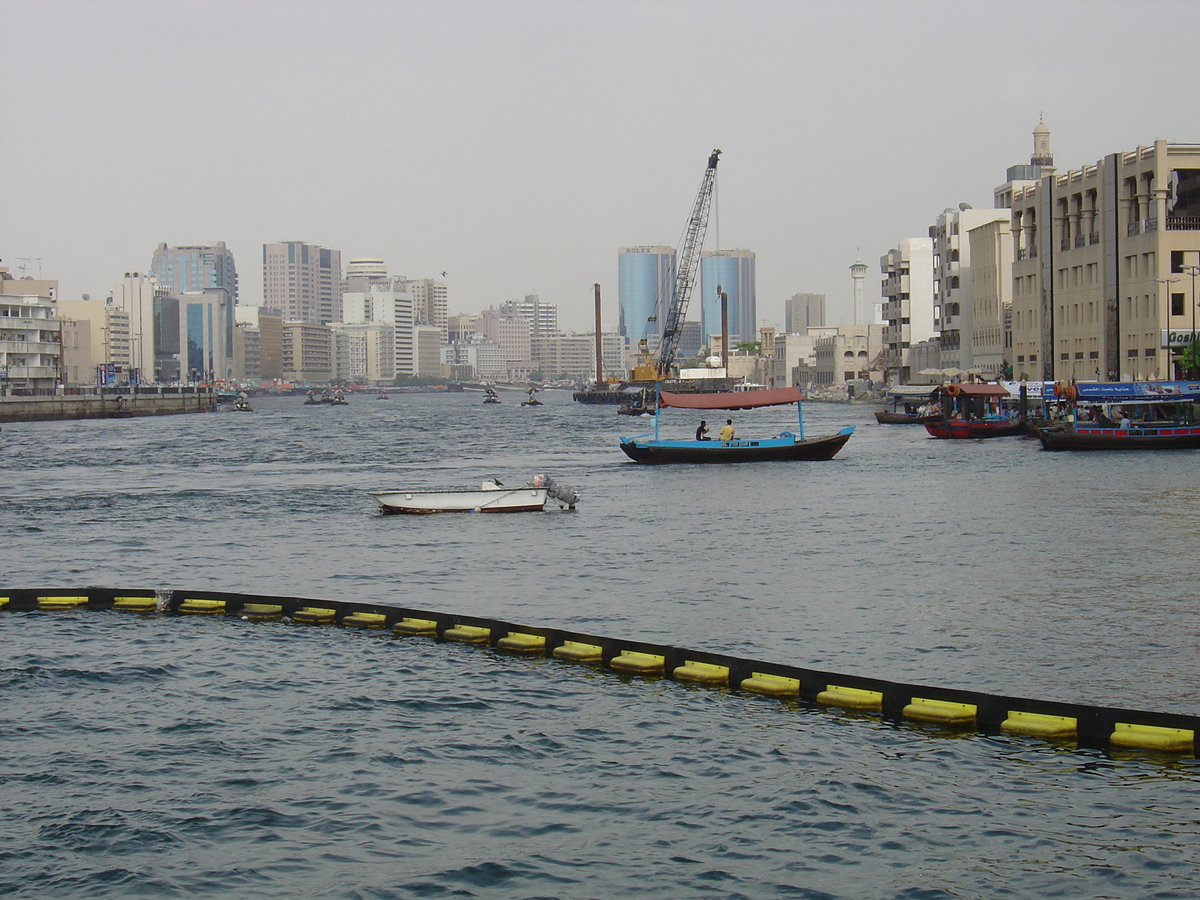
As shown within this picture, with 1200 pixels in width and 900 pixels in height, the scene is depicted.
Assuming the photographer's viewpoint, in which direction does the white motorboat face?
facing to the left of the viewer
